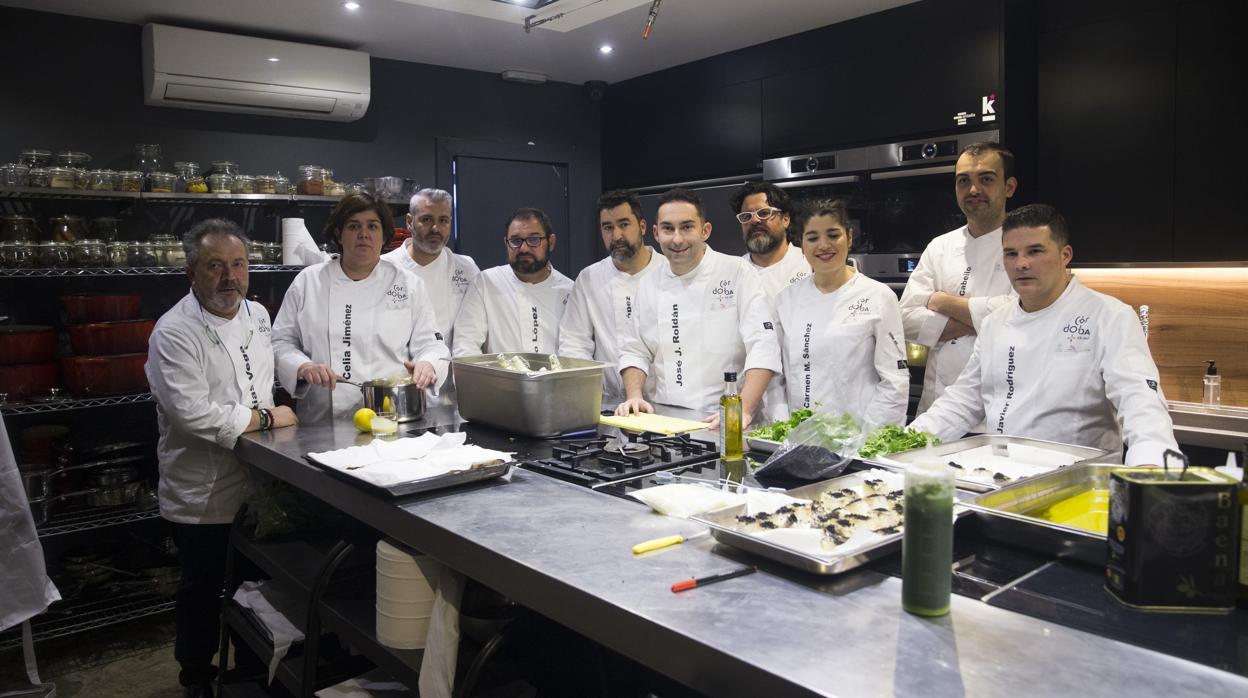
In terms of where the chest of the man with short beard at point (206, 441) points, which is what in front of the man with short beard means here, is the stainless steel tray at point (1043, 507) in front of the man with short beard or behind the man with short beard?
in front

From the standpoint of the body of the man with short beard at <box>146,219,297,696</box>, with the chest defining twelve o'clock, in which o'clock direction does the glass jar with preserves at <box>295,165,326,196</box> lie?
The glass jar with preserves is roughly at 8 o'clock from the man with short beard.

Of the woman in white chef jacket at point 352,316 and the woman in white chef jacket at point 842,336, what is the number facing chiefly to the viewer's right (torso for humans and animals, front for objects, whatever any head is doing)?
0

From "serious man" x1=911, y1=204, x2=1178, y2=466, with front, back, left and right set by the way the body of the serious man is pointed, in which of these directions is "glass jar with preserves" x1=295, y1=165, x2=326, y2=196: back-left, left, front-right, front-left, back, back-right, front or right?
front-right

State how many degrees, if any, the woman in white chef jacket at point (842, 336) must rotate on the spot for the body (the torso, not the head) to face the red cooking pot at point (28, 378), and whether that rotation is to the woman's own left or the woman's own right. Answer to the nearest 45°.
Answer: approximately 45° to the woman's own right

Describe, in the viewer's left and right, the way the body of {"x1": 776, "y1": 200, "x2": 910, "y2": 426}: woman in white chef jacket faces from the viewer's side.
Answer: facing the viewer and to the left of the viewer

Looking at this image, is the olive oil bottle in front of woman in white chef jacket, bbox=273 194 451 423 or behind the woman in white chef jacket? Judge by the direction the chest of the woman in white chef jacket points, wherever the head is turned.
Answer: in front

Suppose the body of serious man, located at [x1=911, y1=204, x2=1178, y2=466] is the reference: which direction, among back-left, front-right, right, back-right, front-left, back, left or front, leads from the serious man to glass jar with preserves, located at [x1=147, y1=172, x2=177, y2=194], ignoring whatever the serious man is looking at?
front-right

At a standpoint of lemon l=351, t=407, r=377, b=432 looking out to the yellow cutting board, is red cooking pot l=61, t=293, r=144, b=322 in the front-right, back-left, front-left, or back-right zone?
back-left

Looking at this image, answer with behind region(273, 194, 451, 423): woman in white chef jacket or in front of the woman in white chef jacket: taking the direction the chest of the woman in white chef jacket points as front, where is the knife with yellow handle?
in front

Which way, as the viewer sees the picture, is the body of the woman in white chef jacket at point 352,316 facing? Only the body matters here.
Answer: toward the camera

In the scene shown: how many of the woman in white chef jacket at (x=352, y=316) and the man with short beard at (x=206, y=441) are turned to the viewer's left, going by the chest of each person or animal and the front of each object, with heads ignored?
0

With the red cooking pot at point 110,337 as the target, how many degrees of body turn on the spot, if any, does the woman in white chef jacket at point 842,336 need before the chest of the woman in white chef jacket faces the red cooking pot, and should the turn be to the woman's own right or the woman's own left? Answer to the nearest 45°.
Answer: approximately 45° to the woman's own right
